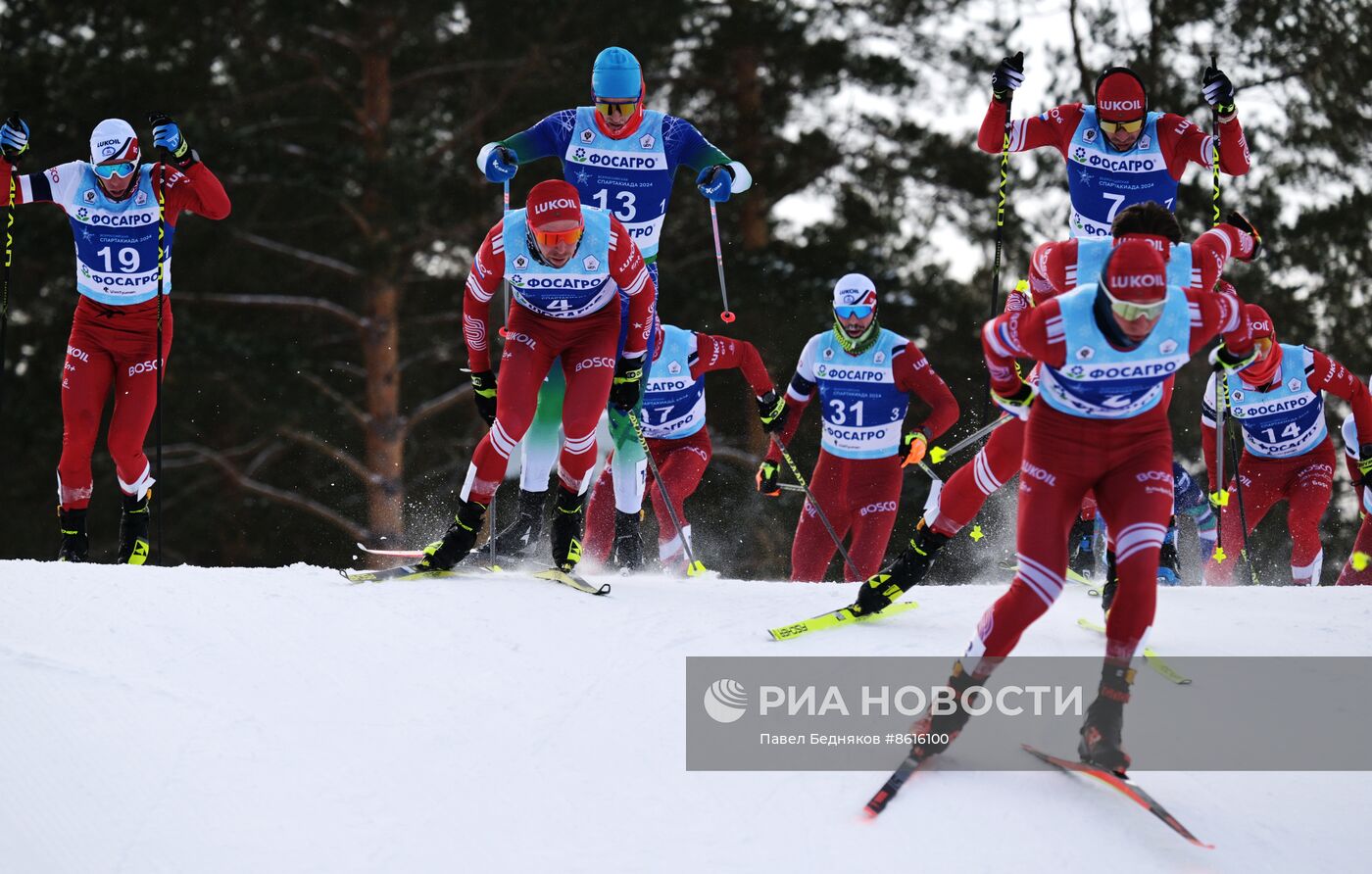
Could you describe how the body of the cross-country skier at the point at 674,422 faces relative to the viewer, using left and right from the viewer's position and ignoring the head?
facing the viewer and to the left of the viewer

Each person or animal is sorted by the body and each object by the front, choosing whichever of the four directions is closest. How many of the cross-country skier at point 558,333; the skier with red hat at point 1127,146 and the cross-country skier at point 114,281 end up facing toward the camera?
3

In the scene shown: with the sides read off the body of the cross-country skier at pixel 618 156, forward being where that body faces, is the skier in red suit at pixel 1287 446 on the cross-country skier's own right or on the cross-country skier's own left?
on the cross-country skier's own left

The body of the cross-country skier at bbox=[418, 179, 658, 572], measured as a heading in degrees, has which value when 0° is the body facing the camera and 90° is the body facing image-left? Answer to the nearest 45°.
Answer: approximately 0°

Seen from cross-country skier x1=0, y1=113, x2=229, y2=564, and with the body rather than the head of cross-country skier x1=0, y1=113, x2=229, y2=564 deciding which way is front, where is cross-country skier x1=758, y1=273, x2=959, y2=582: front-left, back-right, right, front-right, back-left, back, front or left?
left

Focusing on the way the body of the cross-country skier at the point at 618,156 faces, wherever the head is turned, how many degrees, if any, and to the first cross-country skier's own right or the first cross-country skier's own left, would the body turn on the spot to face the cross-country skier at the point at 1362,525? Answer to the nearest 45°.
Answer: approximately 90° to the first cross-country skier's own left

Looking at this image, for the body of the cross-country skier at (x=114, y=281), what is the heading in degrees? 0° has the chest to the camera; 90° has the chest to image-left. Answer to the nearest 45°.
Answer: approximately 0°

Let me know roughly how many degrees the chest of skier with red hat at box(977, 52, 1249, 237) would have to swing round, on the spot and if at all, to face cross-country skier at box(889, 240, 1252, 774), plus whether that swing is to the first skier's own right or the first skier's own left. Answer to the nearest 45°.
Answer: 0° — they already face them

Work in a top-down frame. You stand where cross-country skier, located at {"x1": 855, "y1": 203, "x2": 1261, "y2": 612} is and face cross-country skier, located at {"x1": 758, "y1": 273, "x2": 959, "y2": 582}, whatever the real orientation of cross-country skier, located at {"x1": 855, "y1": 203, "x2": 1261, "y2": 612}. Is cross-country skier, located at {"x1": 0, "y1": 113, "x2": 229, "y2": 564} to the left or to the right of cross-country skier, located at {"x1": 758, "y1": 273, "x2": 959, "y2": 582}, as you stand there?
left
